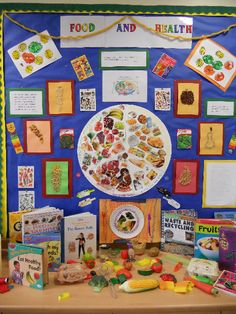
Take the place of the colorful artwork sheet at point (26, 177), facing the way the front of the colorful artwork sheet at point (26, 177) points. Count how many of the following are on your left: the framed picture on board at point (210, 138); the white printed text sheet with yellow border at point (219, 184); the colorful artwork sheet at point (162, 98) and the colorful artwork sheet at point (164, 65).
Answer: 4

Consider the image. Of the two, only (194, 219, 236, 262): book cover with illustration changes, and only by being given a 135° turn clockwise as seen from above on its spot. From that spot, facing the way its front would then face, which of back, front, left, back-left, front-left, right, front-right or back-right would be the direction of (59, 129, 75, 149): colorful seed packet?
front-left

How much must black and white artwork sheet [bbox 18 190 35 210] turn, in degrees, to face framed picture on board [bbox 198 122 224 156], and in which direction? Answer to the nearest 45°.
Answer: approximately 90° to its left
